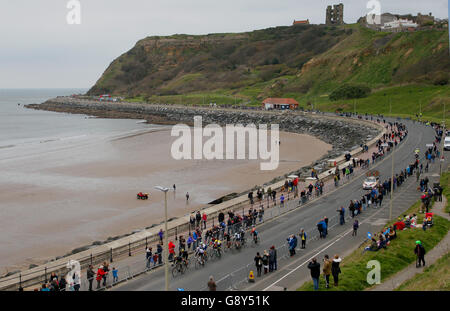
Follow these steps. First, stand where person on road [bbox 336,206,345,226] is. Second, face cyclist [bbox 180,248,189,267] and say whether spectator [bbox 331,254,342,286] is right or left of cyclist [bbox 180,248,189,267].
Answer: left

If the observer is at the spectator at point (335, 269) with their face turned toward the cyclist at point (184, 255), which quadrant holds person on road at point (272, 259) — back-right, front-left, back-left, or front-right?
front-right

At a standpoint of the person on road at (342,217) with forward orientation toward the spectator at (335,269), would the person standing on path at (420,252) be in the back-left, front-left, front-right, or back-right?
front-left

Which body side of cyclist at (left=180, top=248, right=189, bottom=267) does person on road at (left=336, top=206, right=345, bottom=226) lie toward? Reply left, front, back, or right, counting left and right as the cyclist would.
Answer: back

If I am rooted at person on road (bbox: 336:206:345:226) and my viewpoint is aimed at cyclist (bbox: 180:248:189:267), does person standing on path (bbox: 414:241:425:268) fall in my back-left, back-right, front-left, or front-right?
front-left

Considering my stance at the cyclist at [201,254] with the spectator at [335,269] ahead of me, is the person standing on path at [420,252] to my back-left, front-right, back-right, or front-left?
front-left

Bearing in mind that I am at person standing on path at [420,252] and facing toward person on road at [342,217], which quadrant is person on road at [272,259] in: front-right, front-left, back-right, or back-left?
front-left

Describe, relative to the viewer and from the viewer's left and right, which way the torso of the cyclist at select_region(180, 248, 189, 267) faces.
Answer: facing the viewer and to the left of the viewer

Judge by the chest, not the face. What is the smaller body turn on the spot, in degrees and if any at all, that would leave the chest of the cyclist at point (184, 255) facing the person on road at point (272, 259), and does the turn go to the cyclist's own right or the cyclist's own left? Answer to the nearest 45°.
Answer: approximately 135° to the cyclist's own left

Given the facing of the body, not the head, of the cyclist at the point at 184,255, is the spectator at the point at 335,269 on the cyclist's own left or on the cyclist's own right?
on the cyclist's own left

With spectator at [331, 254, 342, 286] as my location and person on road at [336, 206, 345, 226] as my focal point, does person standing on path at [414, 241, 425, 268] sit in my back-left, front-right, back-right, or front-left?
front-right
